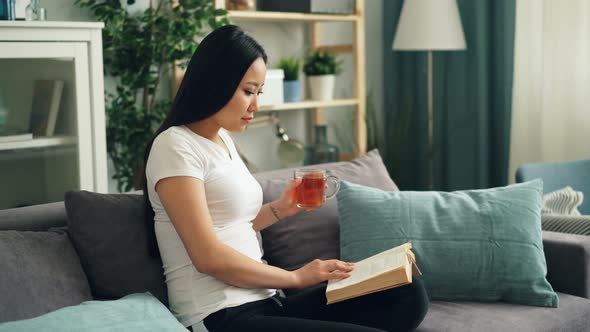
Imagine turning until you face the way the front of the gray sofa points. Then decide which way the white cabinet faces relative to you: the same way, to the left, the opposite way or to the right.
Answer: the same way

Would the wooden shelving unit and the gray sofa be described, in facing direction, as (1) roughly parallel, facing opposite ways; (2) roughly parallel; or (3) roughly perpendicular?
roughly parallel

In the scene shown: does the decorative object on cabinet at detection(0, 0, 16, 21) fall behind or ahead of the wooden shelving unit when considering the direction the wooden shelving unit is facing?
ahead

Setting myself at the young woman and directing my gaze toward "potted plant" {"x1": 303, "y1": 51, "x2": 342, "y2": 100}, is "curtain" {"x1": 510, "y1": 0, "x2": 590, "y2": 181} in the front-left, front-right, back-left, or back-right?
front-right

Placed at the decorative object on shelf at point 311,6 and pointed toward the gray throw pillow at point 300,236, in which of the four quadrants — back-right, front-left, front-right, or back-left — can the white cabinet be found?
front-right

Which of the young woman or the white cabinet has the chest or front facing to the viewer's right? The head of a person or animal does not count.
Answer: the young woman

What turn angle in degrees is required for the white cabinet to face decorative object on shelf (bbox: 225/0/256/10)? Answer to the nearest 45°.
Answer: approximately 135° to its left

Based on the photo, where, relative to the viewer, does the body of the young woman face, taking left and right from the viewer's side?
facing to the right of the viewer

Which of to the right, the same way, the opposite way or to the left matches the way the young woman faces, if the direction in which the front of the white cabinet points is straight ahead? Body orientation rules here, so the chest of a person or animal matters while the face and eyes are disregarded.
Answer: to the left

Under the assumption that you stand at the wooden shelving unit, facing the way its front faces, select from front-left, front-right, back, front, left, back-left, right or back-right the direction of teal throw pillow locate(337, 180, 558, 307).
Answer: front

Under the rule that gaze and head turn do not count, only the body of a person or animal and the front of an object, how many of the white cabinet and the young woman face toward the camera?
1

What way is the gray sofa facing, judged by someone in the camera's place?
facing the viewer

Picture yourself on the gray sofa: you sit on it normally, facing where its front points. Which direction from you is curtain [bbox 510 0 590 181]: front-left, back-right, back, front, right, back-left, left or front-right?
back-left
